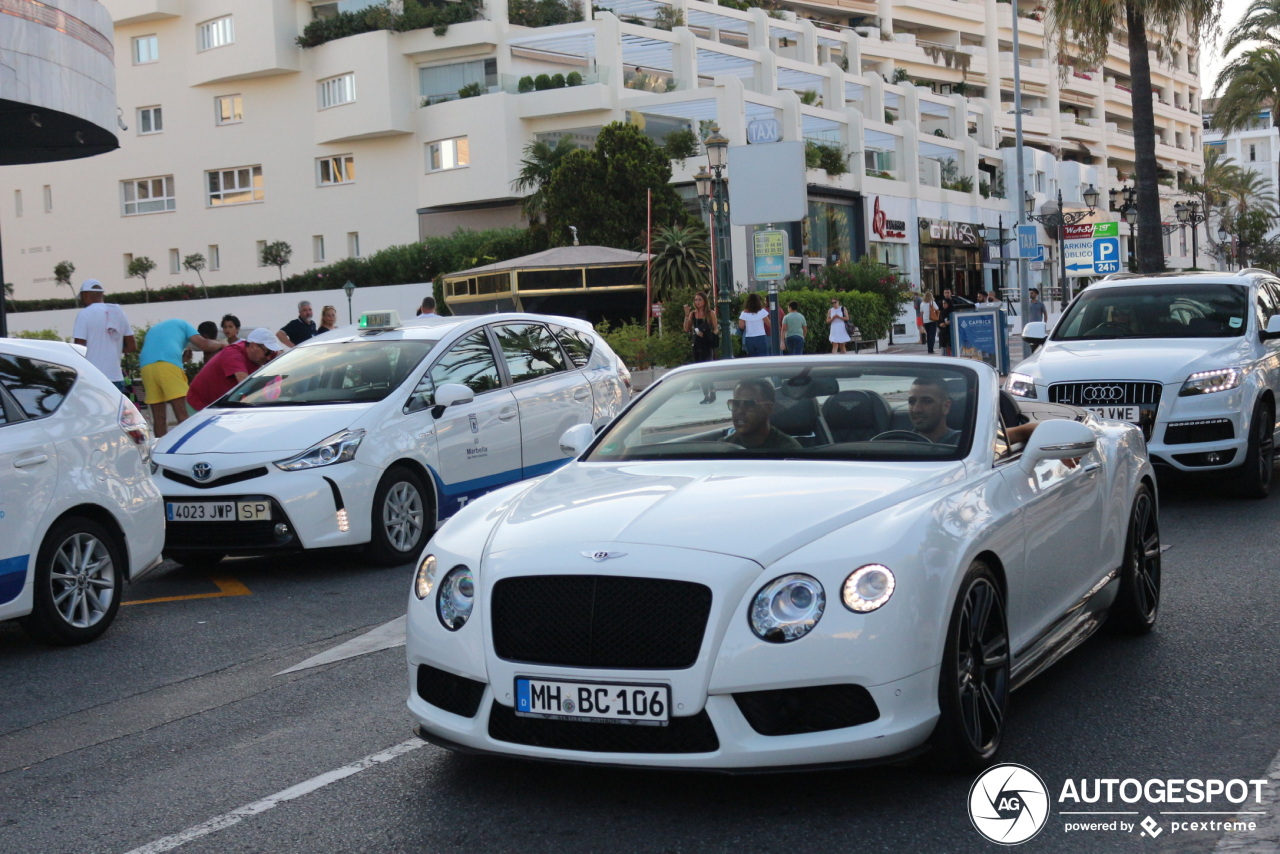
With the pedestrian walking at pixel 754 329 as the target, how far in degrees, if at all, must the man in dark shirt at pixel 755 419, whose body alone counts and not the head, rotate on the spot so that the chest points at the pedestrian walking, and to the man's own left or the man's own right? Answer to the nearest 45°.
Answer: approximately 135° to the man's own right

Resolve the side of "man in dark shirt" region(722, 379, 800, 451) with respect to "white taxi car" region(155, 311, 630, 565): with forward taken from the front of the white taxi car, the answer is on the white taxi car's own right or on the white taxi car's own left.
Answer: on the white taxi car's own left

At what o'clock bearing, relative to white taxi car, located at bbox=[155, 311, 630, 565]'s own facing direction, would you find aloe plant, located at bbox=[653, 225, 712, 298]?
The aloe plant is roughly at 5 o'clock from the white taxi car.

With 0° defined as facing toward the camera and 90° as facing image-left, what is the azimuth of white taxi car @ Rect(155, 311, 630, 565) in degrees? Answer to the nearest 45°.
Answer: approximately 45°

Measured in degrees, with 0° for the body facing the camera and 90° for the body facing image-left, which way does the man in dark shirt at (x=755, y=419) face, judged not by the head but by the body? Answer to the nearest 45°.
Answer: approximately 45°

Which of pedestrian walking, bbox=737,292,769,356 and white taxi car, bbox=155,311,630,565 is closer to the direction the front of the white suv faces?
the white taxi car
